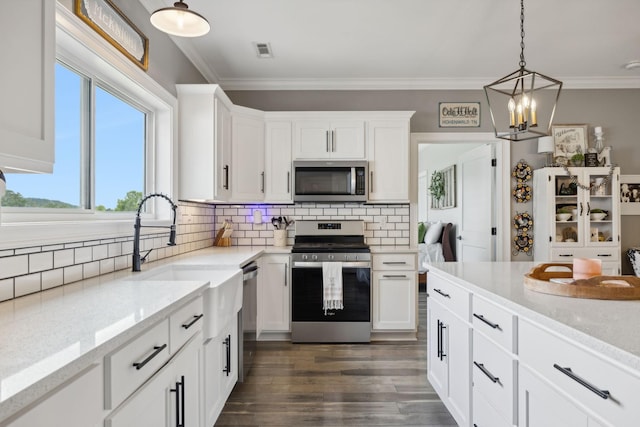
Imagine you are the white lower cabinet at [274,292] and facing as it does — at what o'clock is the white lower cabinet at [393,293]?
the white lower cabinet at [393,293] is roughly at 9 o'clock from the white lower cabinet at [274,292].

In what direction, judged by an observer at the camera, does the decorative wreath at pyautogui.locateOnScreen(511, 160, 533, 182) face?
facing the viewer

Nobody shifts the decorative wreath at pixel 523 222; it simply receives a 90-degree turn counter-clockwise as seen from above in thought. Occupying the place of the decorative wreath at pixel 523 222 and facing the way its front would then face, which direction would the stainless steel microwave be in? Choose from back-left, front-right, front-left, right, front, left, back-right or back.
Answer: back-right

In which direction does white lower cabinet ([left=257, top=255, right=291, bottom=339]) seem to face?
toward the camera

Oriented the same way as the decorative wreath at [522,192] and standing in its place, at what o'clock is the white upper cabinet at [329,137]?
The white upper cabinet is roughly at 2 o'clock from the decorative wreath.

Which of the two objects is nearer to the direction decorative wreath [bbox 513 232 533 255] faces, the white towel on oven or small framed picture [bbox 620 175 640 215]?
the white towel on oven

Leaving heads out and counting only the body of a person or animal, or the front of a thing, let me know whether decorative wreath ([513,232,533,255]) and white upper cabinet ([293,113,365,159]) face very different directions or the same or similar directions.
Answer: same or similar directions

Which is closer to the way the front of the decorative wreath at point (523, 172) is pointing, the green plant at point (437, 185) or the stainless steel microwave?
the stainless steel microwave

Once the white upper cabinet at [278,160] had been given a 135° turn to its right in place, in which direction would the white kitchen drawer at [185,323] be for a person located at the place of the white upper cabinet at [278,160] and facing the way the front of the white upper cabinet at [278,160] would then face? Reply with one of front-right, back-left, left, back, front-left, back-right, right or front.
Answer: back-left

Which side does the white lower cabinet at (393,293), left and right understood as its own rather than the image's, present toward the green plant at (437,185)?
back

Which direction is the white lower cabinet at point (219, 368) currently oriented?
to the viewer's right

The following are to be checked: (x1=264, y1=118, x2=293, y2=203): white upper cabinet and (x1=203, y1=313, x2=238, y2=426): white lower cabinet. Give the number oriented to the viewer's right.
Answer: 1

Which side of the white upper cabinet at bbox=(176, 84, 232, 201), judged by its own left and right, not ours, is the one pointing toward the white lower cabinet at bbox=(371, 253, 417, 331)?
front

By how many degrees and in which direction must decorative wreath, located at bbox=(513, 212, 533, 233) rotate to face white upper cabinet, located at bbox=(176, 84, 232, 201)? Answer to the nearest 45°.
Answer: approximately 45° to its right

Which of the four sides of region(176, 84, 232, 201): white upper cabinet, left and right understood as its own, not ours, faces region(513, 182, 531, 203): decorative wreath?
front

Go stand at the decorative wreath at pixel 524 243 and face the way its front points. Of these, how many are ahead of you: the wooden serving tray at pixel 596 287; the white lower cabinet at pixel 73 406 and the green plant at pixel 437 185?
2

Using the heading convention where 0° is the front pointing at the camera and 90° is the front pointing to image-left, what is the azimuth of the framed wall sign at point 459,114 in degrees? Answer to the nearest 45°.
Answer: approximately 0°

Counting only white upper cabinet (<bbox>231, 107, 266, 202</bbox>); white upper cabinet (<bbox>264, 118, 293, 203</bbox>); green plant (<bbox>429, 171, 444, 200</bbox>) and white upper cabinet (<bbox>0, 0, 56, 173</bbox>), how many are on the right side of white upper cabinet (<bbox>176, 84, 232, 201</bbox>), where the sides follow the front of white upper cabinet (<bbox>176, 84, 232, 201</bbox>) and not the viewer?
1

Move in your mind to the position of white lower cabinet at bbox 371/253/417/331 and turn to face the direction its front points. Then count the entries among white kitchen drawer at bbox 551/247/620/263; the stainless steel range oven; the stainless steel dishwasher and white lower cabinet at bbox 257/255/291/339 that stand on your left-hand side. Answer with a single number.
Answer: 1
